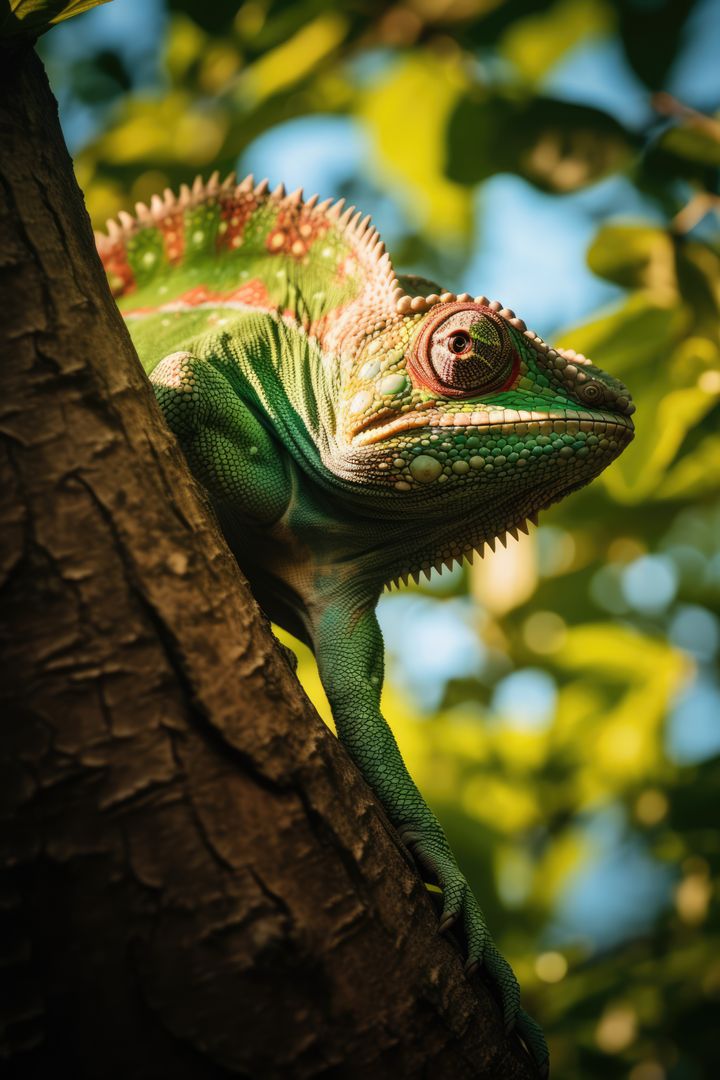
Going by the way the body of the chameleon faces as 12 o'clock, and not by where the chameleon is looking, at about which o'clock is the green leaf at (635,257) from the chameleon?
The green leaf is roughly at 11 o'clock from the chameleon.

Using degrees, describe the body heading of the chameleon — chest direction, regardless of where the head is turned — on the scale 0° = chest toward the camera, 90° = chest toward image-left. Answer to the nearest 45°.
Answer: approximately 270°

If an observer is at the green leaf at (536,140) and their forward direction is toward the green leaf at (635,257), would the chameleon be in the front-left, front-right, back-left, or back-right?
back-right

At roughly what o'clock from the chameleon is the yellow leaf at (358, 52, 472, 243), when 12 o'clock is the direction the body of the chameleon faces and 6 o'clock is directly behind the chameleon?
The yellow leaf is roughly at 10 o'clock from the chameleon.

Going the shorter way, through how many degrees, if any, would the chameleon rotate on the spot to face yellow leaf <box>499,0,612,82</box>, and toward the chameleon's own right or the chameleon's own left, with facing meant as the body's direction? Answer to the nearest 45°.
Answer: approximately 45° to the chameleon's own left
